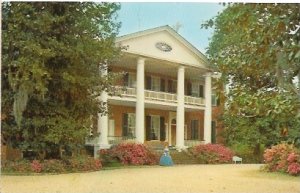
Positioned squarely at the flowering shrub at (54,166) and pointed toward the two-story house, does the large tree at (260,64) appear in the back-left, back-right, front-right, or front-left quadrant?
front-right

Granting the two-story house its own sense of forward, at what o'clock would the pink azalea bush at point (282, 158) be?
The pink azalea bush is roughly at 11 o'clock from the two-story house.

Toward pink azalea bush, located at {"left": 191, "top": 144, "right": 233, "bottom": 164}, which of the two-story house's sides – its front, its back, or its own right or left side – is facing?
front

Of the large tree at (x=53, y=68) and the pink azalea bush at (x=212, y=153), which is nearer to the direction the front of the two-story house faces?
the pink azalea bush

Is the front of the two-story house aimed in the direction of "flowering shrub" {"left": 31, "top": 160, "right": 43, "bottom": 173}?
no

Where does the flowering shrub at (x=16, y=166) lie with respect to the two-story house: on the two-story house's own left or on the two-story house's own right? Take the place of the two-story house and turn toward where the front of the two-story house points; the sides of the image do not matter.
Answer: on the two-story house's own right

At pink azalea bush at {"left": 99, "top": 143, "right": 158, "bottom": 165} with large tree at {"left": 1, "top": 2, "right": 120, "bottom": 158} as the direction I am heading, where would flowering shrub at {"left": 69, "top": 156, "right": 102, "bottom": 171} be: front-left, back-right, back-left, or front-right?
front-left

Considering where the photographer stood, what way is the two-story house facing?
facing the viewer and to the right of the viewer

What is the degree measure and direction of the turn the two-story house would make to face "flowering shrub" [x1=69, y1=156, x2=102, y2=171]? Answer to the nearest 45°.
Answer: approximately 90° to its right

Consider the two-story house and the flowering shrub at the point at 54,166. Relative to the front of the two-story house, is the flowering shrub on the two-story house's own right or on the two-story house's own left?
on the two-story house's own right

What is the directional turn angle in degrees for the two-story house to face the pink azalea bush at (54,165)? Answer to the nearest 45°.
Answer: approximately 90° to its right

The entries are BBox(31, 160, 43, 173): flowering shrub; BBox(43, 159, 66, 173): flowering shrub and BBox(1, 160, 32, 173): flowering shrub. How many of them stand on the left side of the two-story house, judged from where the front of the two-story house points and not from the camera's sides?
0
